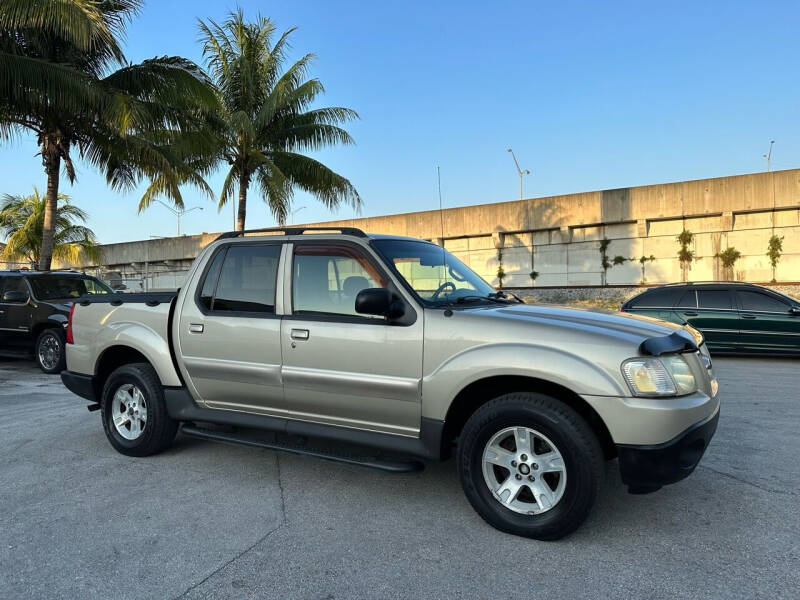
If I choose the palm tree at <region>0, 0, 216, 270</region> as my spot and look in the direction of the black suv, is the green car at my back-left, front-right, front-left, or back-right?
front-left

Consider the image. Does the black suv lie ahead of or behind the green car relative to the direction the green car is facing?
behind

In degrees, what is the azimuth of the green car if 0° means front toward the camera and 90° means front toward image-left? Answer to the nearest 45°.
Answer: approximately 270°

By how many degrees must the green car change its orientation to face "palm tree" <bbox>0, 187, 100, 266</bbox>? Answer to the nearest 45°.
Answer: approximately 180°

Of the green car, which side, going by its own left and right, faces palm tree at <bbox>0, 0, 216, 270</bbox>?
back

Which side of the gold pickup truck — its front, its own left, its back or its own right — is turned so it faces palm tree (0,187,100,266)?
back

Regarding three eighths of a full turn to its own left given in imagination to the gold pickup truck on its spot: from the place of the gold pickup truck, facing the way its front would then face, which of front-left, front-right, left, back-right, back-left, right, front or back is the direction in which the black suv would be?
front-left

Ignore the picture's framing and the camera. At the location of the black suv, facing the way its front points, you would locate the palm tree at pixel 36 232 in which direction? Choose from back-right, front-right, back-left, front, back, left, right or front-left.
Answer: back-left

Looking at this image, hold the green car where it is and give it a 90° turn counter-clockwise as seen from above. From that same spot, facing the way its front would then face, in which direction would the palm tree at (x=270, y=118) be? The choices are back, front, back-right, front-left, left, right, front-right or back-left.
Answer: left
